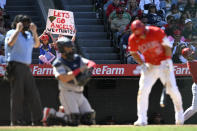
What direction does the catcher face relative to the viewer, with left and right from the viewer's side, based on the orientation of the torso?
facing the viewer and to the right of the viewer

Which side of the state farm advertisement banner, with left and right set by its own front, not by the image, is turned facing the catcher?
front

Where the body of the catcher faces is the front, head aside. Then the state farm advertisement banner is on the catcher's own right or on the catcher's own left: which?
on the catcher's own left

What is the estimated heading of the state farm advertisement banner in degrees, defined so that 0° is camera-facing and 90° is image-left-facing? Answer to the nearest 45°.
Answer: approximately 0°

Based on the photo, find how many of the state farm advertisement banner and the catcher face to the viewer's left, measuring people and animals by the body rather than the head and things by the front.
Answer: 0
